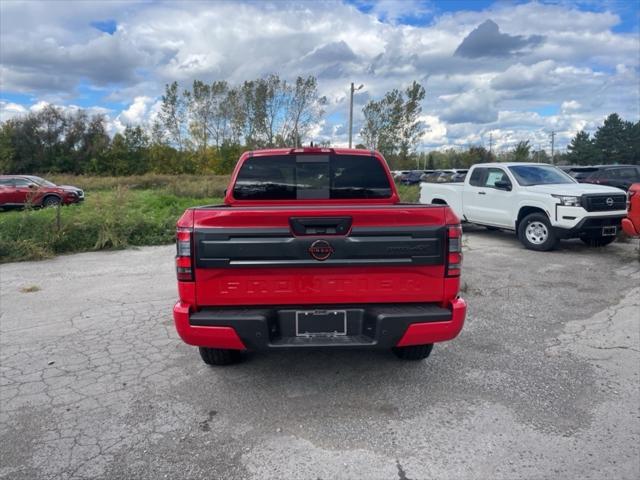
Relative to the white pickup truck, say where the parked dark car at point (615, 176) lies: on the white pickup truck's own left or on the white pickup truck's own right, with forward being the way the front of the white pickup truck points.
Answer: on the white pickup truck's own left

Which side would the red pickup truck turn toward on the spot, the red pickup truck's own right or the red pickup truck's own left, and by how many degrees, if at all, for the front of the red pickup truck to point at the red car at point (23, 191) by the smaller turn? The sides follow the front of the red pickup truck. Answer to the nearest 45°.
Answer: approximately 45° to the red pickup truck's own left

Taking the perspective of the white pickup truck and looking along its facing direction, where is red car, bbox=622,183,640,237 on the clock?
The red car is roughly at 12 o'clock from the white pickup truck.

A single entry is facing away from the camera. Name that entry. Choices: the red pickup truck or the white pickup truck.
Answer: the red pickup truck

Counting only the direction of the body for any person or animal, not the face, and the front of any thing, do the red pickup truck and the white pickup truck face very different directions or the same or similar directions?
very different directions

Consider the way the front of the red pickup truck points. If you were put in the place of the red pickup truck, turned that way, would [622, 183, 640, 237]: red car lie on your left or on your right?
on your right

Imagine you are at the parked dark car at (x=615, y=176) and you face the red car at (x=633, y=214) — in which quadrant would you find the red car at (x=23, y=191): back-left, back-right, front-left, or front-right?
front-right

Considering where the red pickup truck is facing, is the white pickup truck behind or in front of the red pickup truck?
in front

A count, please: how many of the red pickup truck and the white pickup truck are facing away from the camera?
1

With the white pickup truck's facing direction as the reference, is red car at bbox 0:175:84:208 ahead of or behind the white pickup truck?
behind

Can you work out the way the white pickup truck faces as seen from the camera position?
facing the viewer and to the right of the viewer

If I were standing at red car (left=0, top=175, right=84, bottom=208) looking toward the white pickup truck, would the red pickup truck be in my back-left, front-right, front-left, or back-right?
front-right

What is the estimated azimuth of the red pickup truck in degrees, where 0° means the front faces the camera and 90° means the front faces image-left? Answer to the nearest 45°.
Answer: approximately 180°
